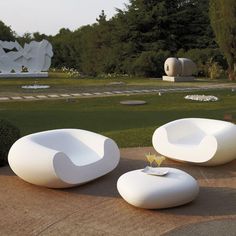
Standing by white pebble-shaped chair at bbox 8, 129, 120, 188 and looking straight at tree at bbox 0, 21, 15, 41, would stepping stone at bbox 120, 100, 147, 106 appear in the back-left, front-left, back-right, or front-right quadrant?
front-right

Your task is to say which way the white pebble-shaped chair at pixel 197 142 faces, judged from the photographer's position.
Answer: facing the viewer and to the left of the viewer

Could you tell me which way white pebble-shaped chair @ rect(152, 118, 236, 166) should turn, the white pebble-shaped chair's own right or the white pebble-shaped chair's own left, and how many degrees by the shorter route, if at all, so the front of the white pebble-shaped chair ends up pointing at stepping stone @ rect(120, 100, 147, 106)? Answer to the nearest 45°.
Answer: approximately 135° to the white pebble-shaped chair's own right

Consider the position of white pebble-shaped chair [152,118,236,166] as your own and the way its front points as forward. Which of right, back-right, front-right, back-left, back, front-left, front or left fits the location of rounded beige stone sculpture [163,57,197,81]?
back-right

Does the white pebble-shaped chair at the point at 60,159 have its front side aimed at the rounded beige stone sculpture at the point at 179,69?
no

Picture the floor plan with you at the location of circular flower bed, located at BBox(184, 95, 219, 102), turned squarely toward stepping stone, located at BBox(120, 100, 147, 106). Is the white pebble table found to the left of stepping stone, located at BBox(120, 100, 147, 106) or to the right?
left

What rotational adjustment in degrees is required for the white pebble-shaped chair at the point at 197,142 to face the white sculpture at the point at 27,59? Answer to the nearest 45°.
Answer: approximately 90° to its right

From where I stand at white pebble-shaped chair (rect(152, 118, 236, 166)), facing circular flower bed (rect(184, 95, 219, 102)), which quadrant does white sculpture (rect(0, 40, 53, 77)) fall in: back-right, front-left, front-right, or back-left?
front-left

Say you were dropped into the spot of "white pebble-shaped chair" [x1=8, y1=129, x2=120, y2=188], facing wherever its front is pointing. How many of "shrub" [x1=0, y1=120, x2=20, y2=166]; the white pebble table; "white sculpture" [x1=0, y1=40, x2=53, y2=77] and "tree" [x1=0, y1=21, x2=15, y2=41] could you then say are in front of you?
1

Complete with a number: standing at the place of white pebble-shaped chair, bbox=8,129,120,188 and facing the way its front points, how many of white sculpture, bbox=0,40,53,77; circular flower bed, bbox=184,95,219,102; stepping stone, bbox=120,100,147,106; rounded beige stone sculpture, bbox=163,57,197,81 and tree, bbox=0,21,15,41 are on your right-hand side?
0

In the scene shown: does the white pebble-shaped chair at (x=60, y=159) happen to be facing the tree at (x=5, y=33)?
no

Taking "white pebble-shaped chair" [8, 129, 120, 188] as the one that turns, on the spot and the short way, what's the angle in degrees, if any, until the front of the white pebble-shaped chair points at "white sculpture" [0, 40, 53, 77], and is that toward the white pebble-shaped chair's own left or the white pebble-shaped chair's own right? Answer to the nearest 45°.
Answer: approximately 135° to the white pebble-shaped chair's own left

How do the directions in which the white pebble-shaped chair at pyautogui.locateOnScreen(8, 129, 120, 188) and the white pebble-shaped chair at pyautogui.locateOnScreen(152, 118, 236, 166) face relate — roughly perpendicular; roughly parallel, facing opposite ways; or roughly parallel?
roughly perpendicular

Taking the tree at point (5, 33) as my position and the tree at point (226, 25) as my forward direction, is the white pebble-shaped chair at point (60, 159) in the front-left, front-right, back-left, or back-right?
front-right

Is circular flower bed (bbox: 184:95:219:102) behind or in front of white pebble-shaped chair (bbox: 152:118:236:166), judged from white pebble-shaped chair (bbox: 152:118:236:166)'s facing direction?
behind

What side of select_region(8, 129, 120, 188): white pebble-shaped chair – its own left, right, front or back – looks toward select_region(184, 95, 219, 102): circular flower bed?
left

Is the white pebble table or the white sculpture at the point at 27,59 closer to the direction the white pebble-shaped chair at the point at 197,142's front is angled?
the white pebble table

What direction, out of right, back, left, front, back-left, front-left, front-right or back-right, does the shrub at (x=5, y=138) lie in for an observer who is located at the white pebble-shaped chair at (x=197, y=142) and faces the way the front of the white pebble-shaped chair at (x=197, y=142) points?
front-right

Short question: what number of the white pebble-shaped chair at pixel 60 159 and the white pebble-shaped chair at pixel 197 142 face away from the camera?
0
